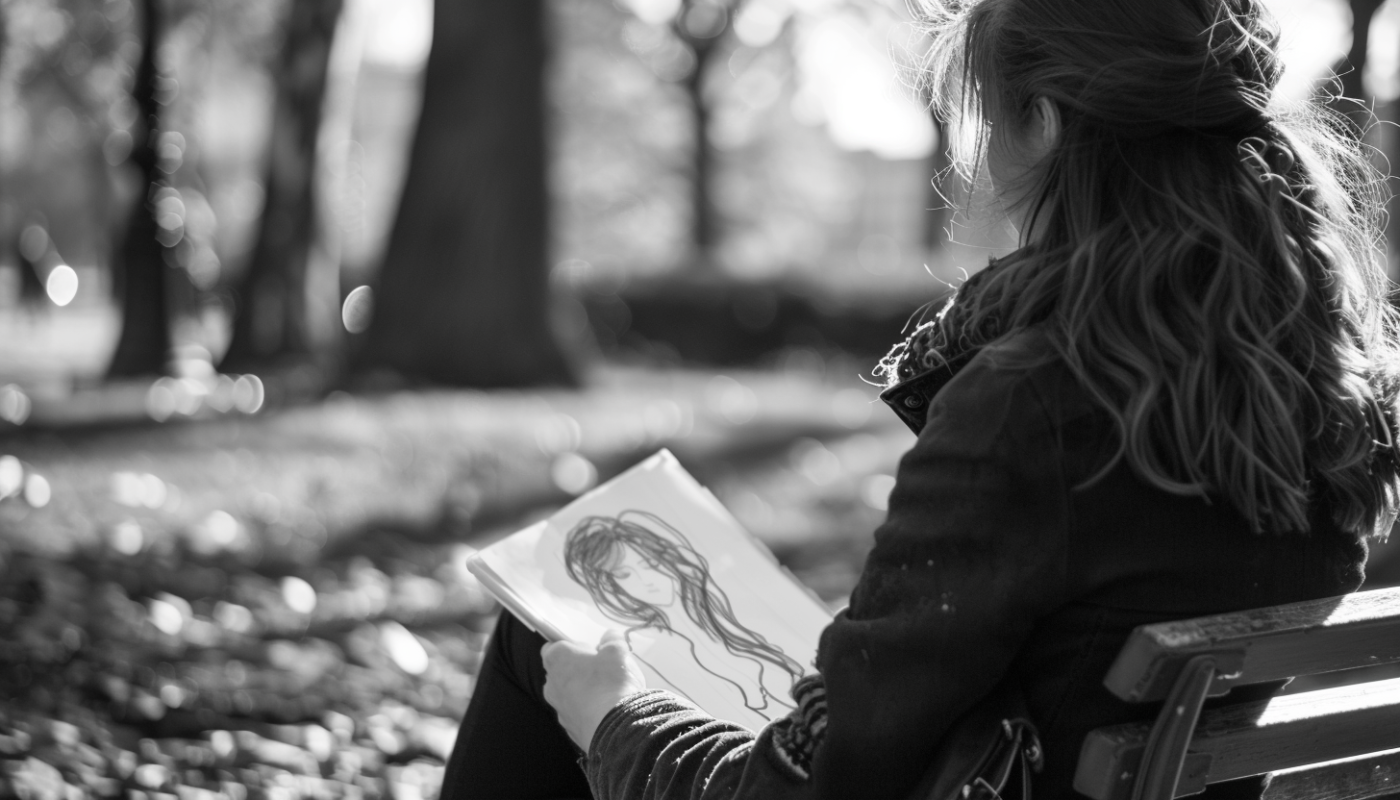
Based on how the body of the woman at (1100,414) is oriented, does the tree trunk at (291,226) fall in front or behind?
in front

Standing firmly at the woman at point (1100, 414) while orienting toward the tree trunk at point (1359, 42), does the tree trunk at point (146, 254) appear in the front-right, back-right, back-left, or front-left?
front-left

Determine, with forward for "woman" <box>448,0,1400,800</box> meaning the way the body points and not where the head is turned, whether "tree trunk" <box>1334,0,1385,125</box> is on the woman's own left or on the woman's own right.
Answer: on the woman's own right

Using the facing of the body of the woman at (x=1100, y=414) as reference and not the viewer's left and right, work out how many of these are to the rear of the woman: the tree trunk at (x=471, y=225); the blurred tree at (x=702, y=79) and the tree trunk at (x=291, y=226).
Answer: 0

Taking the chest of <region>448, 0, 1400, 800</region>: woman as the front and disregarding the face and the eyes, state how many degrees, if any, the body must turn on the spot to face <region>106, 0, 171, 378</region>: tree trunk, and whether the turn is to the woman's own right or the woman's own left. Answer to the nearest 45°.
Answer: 0° — they already face it

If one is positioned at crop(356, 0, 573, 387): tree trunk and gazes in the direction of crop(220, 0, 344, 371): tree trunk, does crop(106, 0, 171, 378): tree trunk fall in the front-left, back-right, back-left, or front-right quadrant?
front-left

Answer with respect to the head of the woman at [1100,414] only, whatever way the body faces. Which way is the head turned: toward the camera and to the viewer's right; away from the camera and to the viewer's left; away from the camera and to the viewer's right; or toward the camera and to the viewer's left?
away from the camera and to the viewer's left

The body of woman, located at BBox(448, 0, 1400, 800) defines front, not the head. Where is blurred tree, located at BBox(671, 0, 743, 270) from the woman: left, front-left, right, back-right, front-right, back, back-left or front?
front-right

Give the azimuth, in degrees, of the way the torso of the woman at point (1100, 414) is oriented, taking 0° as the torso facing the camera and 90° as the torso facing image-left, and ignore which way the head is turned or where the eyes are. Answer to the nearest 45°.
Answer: approximately 135°
